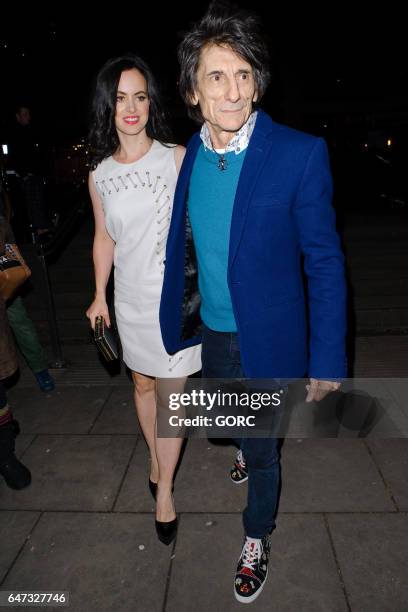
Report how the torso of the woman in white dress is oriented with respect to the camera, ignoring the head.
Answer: toward the camera

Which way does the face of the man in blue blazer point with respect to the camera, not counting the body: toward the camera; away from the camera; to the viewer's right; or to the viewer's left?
toward the camera

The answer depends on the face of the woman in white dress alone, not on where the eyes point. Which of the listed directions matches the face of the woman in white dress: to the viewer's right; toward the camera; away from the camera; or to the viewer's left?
toward the camera

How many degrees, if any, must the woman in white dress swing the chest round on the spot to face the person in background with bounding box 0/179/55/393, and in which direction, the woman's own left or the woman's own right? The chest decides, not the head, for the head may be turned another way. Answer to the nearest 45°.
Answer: approximately 135° to the woman's own right

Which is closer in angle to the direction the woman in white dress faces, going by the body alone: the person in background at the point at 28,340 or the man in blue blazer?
the man in blue blazer

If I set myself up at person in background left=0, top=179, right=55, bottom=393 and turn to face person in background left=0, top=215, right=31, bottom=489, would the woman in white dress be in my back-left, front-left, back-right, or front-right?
front-left
